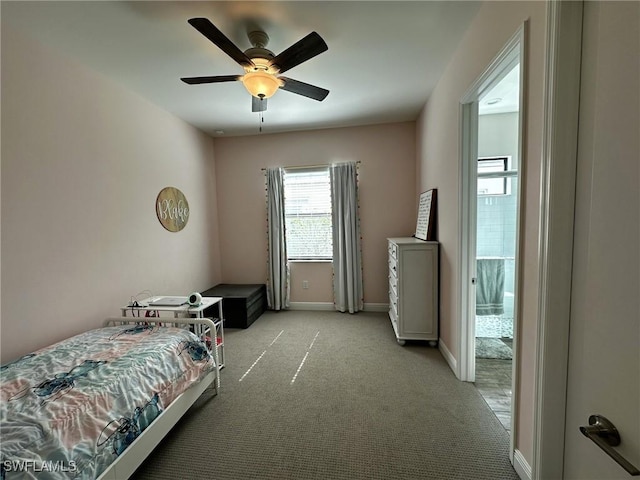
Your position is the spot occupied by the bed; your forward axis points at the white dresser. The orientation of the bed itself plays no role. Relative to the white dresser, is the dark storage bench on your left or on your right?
left

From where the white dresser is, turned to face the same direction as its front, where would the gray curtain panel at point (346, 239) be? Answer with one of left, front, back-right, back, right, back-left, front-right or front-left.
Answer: front-right

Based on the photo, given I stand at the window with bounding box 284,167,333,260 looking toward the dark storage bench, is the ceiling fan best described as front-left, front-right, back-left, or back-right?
front-left

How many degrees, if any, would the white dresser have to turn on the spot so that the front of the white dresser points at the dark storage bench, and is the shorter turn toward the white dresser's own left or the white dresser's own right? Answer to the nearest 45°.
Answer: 0° — it already faces it

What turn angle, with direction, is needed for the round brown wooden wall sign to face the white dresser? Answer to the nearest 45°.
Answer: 0° — it already faces it

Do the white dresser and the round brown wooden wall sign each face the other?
yes

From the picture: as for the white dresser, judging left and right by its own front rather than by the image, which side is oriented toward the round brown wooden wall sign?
front

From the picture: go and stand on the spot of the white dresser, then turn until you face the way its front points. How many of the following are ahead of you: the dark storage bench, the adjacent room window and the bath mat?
1

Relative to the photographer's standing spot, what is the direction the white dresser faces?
facing to the left of the viewer

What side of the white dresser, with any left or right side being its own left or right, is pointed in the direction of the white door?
left

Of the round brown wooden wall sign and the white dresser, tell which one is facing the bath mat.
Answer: the round brown wooden wall sign

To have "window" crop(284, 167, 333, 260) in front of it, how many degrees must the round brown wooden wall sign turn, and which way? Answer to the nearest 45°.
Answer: approximately 45° to its left

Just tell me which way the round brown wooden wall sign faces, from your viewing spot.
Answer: facing the viewer and to the right of the viewer

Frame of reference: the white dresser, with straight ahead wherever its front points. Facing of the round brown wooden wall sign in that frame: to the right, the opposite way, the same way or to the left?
the opposite way

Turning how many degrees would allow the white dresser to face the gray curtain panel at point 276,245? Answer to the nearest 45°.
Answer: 0° — it already faces it

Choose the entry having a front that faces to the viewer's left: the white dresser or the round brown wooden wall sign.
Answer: the white dresser
